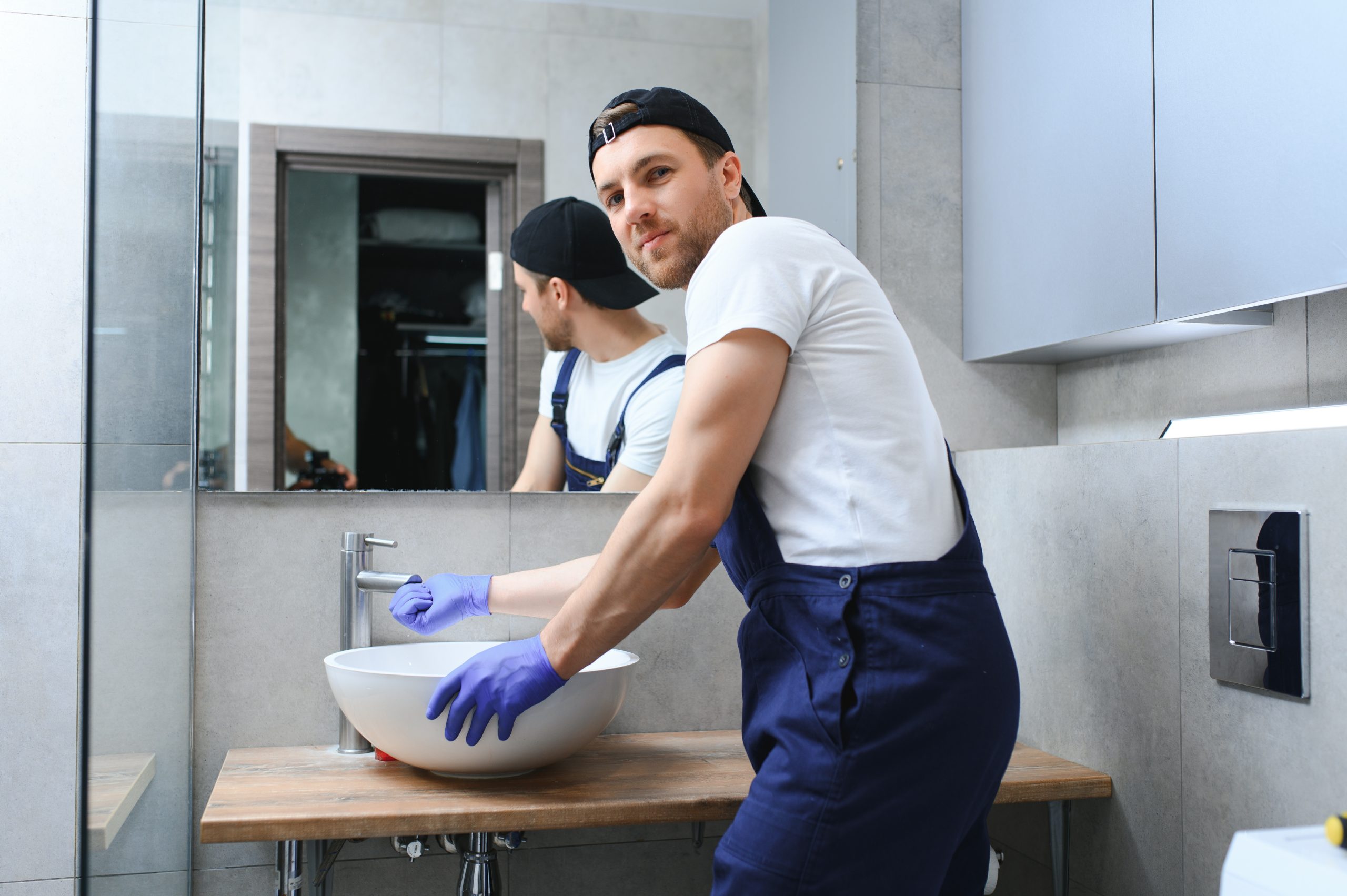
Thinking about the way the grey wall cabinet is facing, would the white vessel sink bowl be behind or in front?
in front

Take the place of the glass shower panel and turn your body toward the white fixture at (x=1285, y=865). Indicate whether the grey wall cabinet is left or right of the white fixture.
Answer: left

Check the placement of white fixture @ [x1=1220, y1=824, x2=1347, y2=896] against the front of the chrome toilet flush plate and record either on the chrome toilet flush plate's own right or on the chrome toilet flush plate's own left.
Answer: on the chrome toilet flush plate's own left

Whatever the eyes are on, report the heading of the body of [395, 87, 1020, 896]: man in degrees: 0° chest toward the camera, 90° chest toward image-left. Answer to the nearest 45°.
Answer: approximately 90°

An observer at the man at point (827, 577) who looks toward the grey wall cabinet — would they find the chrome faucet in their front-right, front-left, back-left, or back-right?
back-left

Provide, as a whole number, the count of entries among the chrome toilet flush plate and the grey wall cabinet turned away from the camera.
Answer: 0

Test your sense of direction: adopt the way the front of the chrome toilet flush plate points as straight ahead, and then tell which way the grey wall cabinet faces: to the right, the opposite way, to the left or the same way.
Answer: the same way

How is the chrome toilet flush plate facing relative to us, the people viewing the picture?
facing the viewer and to the left of the viewer

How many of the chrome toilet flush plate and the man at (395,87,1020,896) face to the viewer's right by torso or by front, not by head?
0

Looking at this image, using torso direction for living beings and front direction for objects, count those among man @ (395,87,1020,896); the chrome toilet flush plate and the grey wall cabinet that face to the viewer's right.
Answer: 0

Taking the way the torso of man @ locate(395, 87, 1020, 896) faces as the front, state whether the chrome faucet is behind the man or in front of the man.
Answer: in front

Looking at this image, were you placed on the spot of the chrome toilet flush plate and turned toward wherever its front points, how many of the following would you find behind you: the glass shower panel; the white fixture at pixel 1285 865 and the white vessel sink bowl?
0
